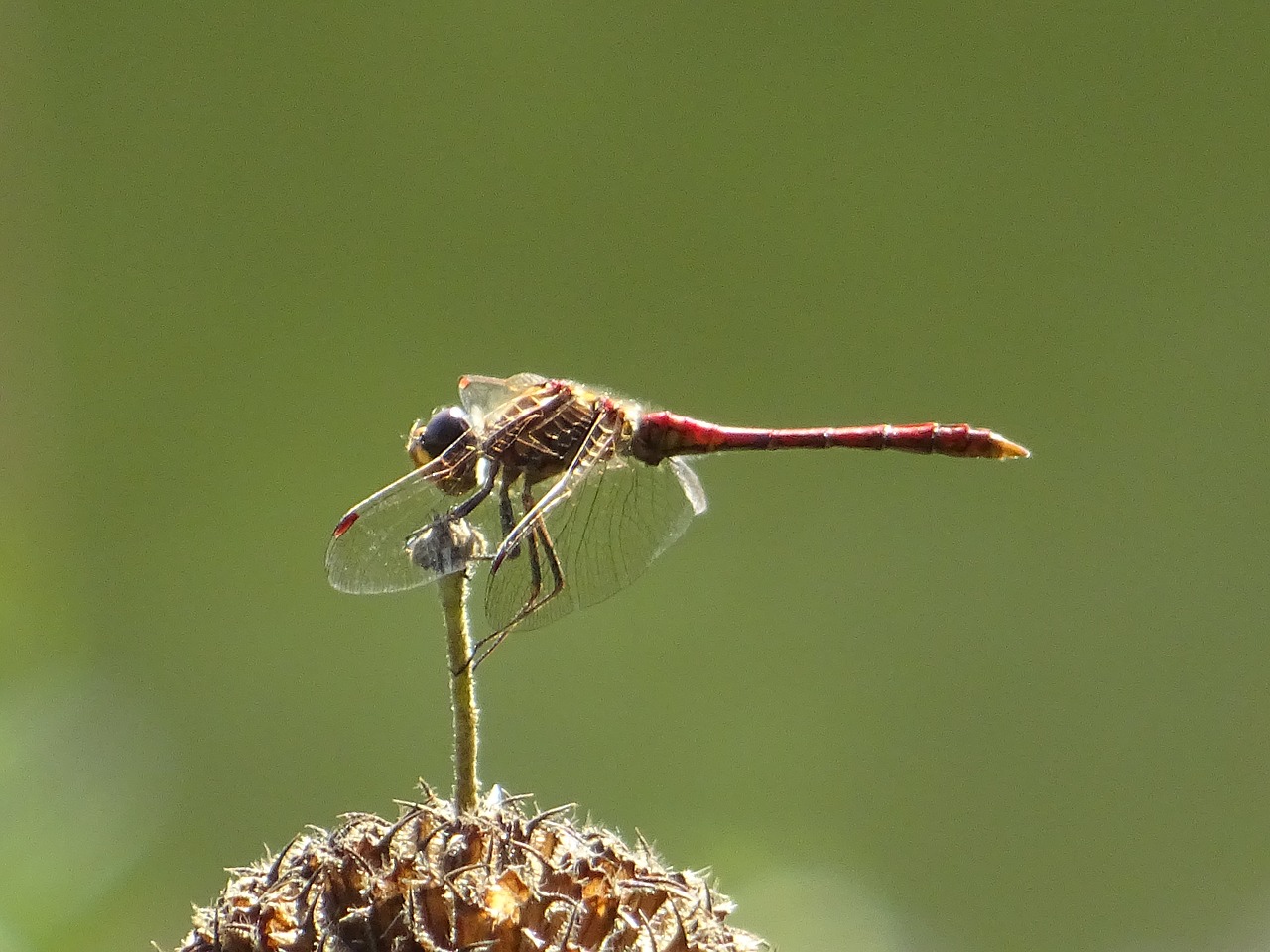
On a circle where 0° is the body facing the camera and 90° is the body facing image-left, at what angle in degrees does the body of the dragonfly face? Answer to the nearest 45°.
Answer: approximately 90°
